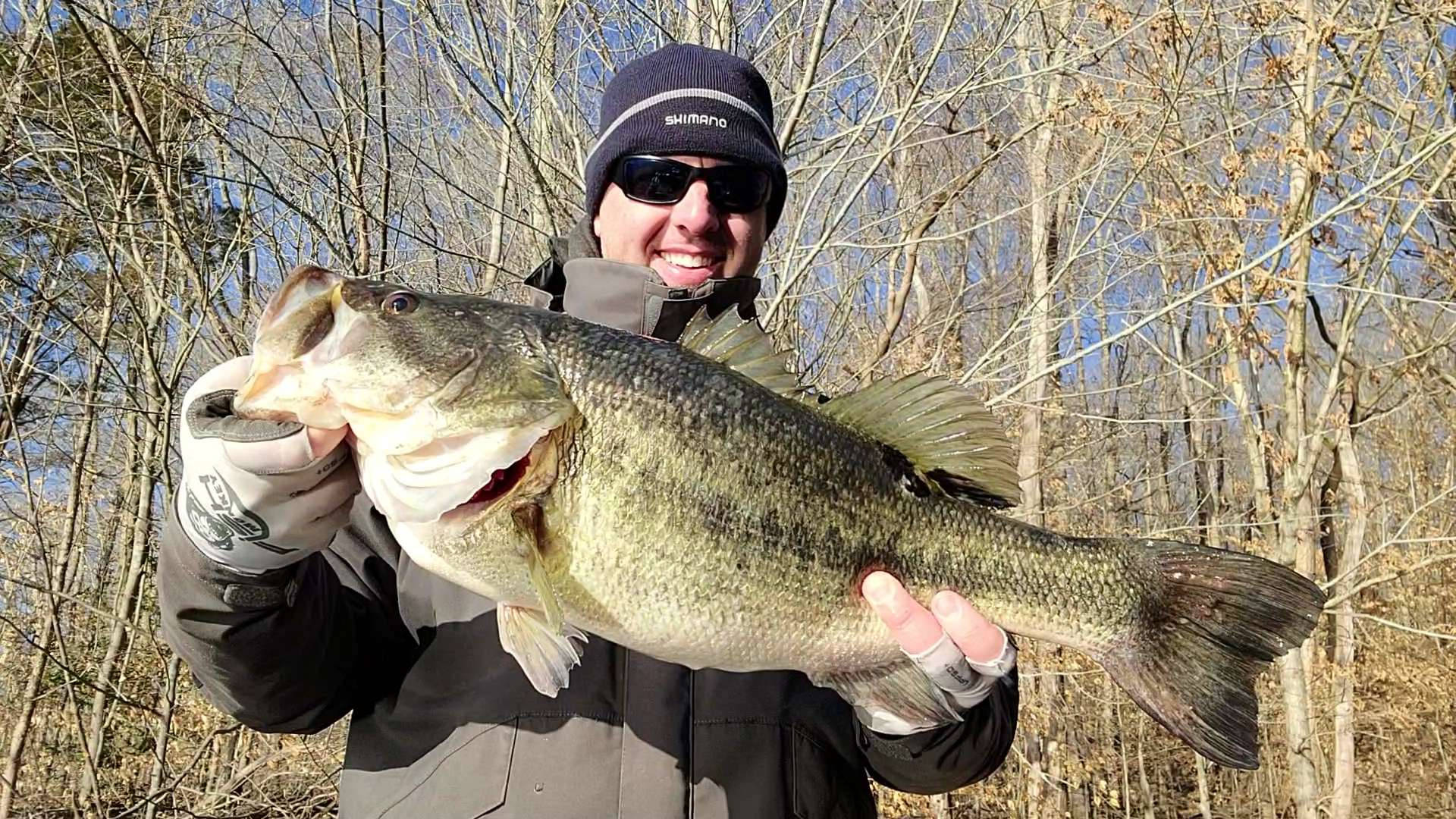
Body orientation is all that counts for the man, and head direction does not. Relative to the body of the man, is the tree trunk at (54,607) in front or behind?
behind

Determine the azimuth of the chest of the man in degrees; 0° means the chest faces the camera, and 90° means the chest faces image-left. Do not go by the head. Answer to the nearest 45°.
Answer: approximately 0°

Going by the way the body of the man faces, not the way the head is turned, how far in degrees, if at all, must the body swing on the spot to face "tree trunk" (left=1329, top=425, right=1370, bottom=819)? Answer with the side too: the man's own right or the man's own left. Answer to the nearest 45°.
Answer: approximately 135° to the man's own left
